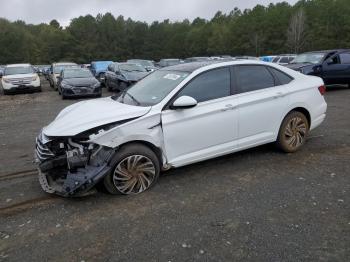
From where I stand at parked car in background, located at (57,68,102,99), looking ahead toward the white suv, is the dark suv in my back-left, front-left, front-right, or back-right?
back-right

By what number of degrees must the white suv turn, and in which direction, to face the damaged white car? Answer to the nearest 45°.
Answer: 0° — it already faces it

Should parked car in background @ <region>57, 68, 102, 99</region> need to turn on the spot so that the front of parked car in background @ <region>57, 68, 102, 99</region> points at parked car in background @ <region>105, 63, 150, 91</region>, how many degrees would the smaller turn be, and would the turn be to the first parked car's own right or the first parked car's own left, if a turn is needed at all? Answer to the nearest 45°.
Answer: approximately 135° to the first parked car's own left

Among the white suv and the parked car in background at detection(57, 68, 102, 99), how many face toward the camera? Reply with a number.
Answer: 2

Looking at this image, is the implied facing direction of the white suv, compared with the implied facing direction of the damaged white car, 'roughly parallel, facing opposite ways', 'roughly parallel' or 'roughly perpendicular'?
roughly perpendicular

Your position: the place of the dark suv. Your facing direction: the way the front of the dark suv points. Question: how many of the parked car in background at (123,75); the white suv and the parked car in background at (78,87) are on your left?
0

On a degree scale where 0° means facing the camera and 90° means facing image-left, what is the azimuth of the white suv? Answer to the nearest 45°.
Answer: approximately 0°

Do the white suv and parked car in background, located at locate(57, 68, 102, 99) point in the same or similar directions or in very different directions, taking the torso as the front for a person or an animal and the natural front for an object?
same or similar directions

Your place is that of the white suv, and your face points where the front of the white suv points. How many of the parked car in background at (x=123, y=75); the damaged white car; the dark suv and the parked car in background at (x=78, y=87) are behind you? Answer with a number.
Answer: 0

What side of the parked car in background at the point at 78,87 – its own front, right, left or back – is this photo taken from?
front

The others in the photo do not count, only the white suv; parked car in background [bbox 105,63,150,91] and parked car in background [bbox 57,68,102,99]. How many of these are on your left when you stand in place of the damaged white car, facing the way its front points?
0

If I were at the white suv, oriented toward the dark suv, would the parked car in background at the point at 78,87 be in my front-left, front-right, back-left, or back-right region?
front-right

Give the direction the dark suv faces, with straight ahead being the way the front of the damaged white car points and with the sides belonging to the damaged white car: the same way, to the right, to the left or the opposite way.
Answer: the same way

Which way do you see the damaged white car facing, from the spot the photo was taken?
facing the viewer and to the left of the viewer

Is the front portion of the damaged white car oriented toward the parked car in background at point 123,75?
no

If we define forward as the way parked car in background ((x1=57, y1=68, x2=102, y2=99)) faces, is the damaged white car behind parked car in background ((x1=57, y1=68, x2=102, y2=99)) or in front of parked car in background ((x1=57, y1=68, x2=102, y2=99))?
in front

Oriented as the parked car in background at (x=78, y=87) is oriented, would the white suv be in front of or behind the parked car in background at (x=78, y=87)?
behind
